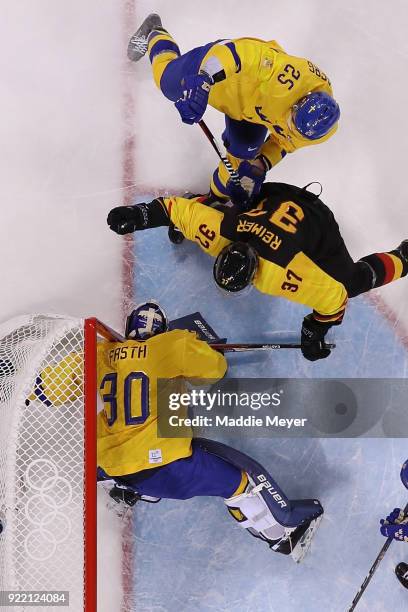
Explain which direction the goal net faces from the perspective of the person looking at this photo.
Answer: facing to the right of the viewer

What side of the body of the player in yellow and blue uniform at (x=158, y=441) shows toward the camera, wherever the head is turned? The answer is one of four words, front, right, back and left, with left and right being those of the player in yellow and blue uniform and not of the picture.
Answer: back
